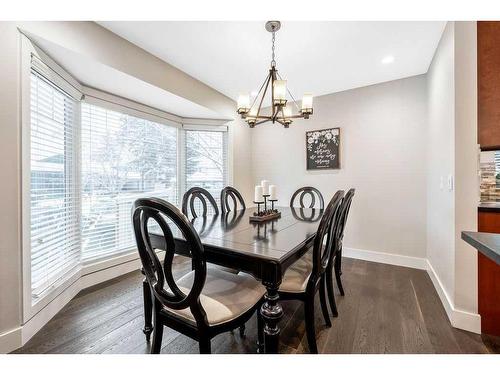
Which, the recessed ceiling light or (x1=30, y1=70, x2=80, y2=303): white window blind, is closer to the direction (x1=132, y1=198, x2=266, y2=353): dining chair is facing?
the recessed ceiling light

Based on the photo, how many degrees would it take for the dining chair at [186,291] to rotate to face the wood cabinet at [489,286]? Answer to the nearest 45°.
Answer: approximately 45° to its right

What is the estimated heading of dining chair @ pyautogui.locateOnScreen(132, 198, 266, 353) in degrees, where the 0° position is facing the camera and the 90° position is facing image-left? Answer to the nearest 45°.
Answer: approximately 225°

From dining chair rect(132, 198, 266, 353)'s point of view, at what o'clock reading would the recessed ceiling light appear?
The recessed ceiling light is roughly at 1 o'clock from the dining chair.

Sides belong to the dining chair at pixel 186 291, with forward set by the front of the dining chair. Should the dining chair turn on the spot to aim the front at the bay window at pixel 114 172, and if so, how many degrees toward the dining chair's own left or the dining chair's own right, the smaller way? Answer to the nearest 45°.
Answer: approximately 90° to the dining chair's own left

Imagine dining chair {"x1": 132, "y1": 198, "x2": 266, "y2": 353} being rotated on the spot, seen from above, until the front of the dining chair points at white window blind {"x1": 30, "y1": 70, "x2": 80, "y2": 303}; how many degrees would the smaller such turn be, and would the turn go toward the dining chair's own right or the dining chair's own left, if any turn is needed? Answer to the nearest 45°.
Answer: approximately 90° to the dining chair's own left

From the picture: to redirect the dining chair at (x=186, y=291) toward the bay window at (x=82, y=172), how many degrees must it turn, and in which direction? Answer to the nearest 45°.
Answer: approximately 90° to its left
